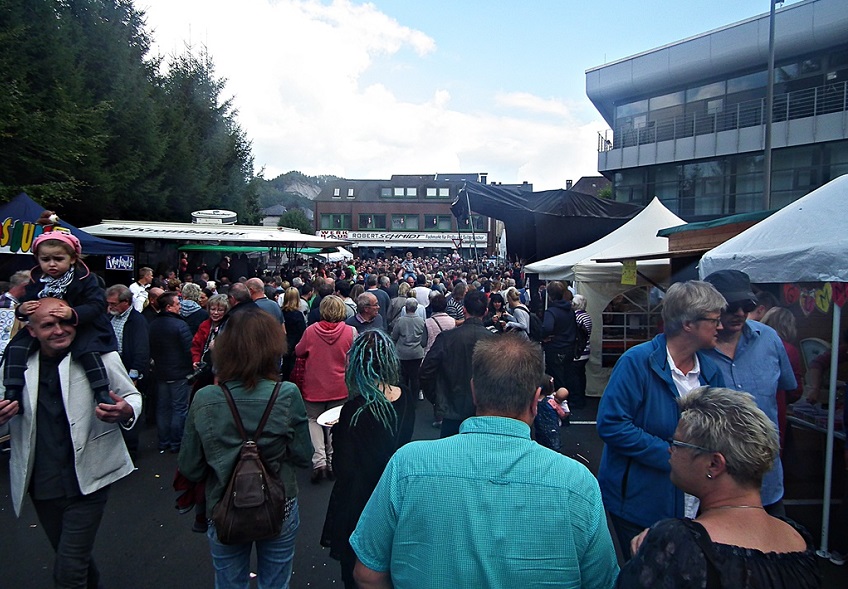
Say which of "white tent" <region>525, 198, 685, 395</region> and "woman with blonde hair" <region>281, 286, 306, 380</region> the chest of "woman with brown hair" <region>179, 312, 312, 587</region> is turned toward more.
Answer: the woman with blonde hair

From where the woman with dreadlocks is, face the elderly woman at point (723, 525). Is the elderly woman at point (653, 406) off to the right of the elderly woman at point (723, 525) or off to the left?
left

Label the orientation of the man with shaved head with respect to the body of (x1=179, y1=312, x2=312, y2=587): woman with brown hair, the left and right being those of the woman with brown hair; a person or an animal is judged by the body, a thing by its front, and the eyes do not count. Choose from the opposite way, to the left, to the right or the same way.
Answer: the opposite way

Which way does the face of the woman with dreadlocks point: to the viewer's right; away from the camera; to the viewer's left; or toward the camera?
away from the camera

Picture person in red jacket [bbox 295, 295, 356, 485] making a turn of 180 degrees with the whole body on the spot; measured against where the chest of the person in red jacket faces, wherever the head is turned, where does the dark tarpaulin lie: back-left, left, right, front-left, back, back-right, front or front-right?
back-left

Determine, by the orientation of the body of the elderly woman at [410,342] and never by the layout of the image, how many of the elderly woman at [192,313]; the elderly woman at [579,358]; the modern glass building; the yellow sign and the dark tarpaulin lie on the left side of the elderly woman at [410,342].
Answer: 1

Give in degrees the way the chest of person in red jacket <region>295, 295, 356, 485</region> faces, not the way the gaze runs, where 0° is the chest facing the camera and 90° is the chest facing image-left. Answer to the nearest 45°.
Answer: approximately 180°

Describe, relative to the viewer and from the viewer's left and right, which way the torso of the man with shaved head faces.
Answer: facing the viewer

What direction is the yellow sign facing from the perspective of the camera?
toward the camera

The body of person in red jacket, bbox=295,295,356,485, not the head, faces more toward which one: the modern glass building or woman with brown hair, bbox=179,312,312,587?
the modern glass building

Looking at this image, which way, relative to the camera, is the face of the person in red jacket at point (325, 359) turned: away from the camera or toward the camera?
away from the camera

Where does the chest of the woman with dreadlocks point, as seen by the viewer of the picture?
away from the camera

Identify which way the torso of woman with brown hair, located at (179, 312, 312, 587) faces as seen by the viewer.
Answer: away from the camera

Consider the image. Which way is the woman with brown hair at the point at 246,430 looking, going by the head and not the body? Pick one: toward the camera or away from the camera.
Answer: away from the camera

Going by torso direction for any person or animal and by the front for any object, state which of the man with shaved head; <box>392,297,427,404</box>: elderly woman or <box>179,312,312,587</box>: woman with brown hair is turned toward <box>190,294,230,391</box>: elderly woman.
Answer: the woman with brown hair

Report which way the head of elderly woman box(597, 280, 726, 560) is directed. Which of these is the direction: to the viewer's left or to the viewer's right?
to the viewer's right
